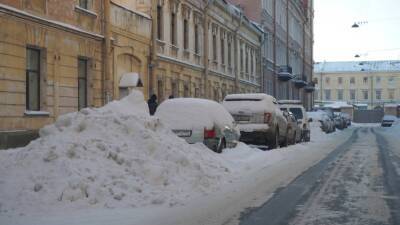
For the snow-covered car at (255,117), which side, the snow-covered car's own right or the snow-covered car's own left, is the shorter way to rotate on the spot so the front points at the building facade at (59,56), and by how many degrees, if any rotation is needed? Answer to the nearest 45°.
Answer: approximately 135° to the snow-covered car's own left

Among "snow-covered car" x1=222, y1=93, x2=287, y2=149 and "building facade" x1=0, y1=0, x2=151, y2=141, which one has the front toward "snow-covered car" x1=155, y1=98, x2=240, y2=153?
the building facade

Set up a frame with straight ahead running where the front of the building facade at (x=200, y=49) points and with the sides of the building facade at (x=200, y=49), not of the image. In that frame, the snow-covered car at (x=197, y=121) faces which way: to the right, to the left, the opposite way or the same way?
to the left

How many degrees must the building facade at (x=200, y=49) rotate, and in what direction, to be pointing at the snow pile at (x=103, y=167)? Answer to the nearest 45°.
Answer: approximately 45° to its right

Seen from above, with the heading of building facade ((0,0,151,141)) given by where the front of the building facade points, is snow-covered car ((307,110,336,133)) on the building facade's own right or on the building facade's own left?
on the building facade's own left

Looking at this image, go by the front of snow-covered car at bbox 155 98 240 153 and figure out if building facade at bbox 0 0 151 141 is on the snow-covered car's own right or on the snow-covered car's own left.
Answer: on the snow-covered car's own left

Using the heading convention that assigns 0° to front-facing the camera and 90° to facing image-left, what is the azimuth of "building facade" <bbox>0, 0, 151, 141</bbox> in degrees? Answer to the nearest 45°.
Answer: approximately 315°

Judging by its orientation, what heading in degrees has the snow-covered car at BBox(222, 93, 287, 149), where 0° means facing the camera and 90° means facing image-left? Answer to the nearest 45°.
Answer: approximately 225°

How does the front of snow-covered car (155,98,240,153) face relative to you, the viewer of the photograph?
facing away from the viewer and to the right of the viewer
